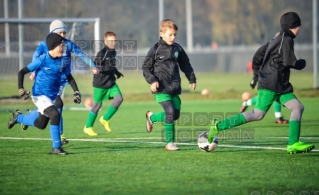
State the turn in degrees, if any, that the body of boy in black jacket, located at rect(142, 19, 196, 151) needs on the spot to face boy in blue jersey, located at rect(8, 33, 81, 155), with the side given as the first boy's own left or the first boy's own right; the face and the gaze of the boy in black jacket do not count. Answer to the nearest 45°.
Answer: approximately 135° to the first boy's own right

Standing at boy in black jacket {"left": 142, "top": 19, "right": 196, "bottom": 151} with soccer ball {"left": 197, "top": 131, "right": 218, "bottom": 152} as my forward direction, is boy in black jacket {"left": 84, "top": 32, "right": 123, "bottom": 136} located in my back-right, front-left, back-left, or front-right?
back-left

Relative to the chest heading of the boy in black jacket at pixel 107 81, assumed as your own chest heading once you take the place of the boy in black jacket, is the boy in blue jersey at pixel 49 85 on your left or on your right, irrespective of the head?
on your right
